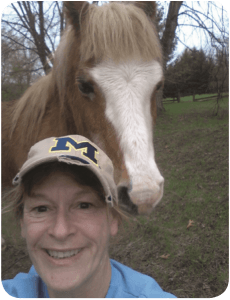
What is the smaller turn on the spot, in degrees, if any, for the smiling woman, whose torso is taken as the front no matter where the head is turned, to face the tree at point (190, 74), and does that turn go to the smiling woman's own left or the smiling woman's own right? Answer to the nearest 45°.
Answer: approximately 135° to the smiling woman's own left

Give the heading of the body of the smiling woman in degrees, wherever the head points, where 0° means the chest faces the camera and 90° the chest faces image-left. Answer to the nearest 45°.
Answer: approximately 0°

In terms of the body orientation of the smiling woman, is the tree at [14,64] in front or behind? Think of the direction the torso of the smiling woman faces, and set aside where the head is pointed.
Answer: behind
